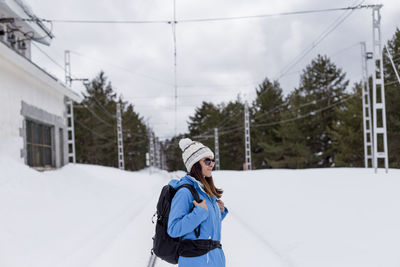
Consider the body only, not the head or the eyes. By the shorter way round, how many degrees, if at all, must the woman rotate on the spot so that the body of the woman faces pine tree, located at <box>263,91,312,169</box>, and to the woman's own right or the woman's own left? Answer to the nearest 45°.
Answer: approximately 135° to the woman's own left

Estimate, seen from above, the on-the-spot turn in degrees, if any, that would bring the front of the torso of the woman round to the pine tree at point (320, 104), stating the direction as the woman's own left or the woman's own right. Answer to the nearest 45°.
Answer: approximately 135° to the woman's own left

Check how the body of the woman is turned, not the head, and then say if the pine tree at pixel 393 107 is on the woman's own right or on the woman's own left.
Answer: on the woman's own left

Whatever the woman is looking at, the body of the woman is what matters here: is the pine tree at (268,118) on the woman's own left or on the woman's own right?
on the woman's own left

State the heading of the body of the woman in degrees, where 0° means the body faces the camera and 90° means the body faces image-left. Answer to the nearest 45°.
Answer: approximately 315°

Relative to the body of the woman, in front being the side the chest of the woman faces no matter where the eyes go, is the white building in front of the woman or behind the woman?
behind

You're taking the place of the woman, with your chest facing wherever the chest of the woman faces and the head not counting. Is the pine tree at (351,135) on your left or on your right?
on your left
